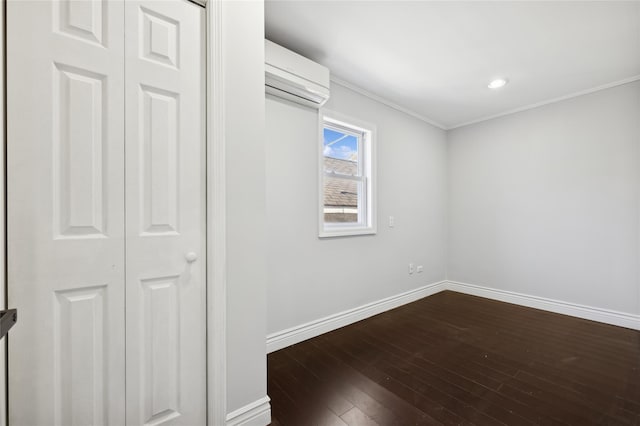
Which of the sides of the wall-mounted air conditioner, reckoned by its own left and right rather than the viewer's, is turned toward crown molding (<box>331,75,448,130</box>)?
left

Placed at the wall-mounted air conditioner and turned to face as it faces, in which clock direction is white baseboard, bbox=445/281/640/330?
The white baseboard is roughly at 10 o'clock from the wall-mounted air conditioner.

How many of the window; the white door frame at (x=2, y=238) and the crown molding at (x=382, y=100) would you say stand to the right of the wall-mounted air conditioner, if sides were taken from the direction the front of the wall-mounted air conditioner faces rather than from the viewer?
1

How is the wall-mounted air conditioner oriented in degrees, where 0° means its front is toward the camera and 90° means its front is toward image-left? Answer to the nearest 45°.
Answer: approximately 315°

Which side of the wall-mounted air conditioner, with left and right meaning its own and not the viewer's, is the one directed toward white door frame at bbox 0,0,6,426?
right

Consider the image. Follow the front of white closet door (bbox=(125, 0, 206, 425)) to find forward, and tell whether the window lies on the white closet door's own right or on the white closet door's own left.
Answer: on the white closet door's own left

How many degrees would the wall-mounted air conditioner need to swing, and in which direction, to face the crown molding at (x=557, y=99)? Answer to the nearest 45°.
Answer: approximately 45° to its left
